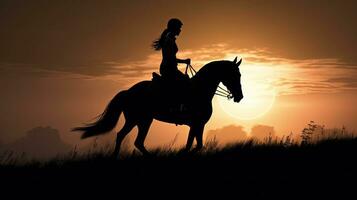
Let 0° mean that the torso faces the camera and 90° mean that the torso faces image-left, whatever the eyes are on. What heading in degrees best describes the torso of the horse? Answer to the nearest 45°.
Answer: approximately 270°

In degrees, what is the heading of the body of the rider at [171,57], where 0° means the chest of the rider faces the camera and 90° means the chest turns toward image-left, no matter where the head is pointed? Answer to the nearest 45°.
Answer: approximately 270°

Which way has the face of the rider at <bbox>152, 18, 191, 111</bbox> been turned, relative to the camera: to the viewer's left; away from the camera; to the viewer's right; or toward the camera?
to the viewer's right
